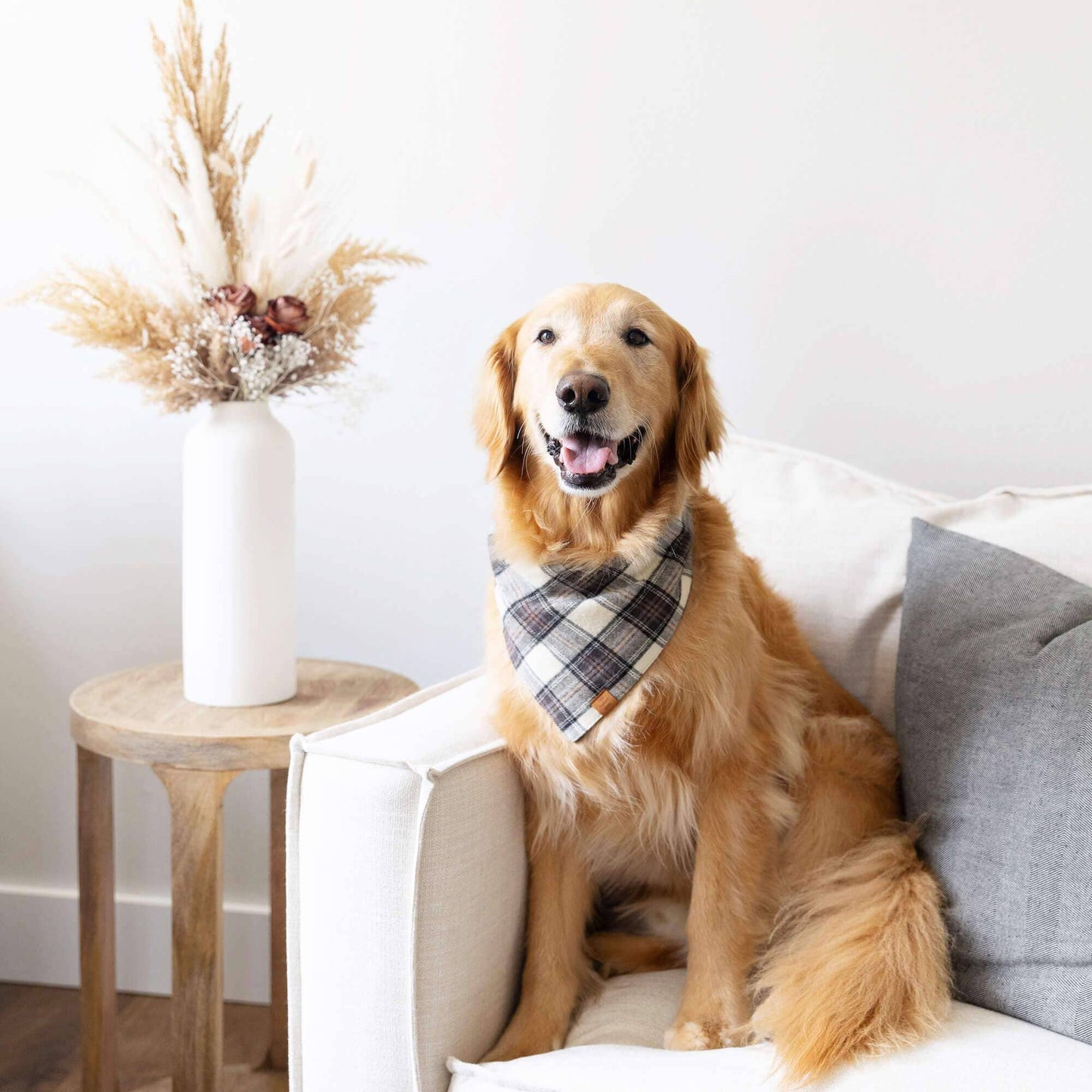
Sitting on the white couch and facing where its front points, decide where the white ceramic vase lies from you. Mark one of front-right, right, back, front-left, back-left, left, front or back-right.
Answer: right

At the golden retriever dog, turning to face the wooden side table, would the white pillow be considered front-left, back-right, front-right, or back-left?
back-right

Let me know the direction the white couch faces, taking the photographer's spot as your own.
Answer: facing the viewer and to the left of the viewer

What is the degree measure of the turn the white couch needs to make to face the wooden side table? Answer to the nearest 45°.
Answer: approximately 90° to its right

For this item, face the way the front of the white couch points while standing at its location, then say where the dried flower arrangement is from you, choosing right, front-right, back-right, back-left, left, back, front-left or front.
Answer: right
